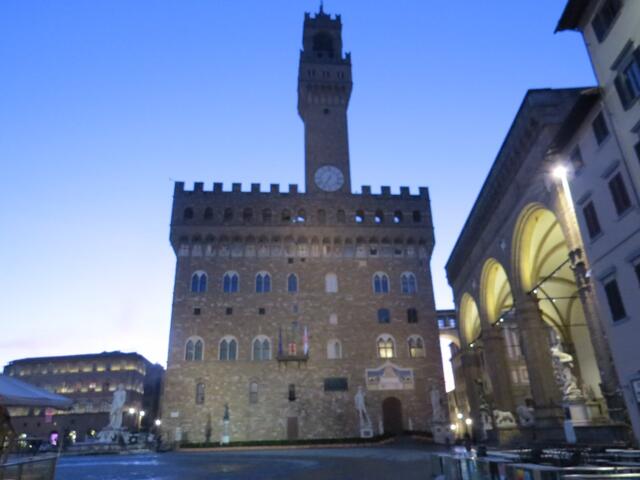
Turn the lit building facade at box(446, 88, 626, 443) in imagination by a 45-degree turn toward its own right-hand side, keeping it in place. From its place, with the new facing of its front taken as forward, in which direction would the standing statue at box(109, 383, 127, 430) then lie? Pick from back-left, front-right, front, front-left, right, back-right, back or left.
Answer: front

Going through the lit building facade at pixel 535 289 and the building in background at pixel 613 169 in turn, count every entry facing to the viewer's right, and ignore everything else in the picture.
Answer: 0

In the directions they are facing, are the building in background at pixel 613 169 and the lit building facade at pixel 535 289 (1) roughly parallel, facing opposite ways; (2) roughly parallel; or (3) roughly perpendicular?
roughly parallel

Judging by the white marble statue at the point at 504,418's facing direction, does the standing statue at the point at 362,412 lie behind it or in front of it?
in front

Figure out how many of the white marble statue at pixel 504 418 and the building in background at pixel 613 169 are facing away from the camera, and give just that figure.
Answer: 0

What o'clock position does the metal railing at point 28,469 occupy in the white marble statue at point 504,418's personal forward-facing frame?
The metal railing is roughly at 10 o'clock from the white marble statue.

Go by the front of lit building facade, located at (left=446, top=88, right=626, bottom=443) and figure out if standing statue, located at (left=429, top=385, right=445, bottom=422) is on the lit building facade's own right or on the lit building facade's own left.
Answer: on the lit building facade's own right

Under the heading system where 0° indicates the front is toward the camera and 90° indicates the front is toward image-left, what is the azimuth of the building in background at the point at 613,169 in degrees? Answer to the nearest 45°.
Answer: approximately 45°

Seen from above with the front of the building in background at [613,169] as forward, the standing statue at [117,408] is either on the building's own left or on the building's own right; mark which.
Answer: on the building's own right

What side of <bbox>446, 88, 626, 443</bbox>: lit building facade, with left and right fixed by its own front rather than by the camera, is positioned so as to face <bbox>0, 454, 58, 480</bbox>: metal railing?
front

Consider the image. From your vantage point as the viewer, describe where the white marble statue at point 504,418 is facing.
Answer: facing to the left of the viewer

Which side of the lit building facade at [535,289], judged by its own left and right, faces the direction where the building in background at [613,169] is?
left
